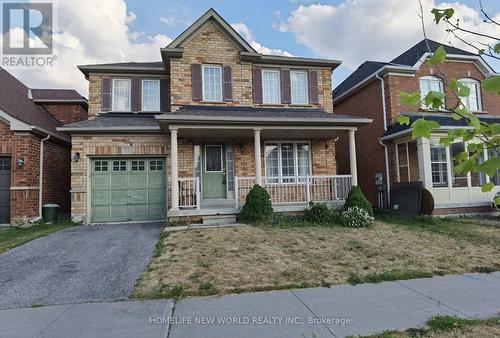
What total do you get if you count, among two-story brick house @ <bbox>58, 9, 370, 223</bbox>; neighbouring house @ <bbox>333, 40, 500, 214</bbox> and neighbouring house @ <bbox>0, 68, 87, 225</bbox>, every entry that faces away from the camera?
0

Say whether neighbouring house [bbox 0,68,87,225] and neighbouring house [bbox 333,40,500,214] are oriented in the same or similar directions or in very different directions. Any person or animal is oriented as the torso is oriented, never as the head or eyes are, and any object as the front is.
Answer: same or similar directions

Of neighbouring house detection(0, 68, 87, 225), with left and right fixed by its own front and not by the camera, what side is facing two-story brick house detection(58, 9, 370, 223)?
left

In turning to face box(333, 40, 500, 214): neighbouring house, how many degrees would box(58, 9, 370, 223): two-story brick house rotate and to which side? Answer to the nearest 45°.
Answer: approximately 90° to its left

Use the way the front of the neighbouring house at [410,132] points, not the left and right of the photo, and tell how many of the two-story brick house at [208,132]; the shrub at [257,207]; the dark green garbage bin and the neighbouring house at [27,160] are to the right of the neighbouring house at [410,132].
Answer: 4

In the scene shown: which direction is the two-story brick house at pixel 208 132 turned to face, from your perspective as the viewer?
facing the viewer

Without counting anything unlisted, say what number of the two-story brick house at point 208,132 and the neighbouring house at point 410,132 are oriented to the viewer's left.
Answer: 0

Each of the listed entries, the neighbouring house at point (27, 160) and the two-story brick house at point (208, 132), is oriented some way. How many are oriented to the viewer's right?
0

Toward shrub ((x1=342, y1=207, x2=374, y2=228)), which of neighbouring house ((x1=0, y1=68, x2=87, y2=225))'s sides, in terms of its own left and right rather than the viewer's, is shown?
left

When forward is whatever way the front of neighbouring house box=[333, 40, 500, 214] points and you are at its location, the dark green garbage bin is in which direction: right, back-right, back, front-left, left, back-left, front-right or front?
right

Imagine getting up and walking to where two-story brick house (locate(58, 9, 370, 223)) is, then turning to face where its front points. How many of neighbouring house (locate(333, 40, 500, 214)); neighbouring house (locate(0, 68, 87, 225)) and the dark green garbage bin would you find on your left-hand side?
1

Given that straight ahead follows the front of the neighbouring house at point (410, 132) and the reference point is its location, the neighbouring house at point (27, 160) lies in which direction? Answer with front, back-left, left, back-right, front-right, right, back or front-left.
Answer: right

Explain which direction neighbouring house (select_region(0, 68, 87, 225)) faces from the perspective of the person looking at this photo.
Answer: facing the viewer and to the left of the viewer

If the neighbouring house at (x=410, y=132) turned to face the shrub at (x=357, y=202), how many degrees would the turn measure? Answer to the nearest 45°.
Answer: approximately 45° to its right

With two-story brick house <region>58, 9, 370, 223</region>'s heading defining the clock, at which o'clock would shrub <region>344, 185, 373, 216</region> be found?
The shrub is roughly at 10 o'clock from the two-story brick house.
